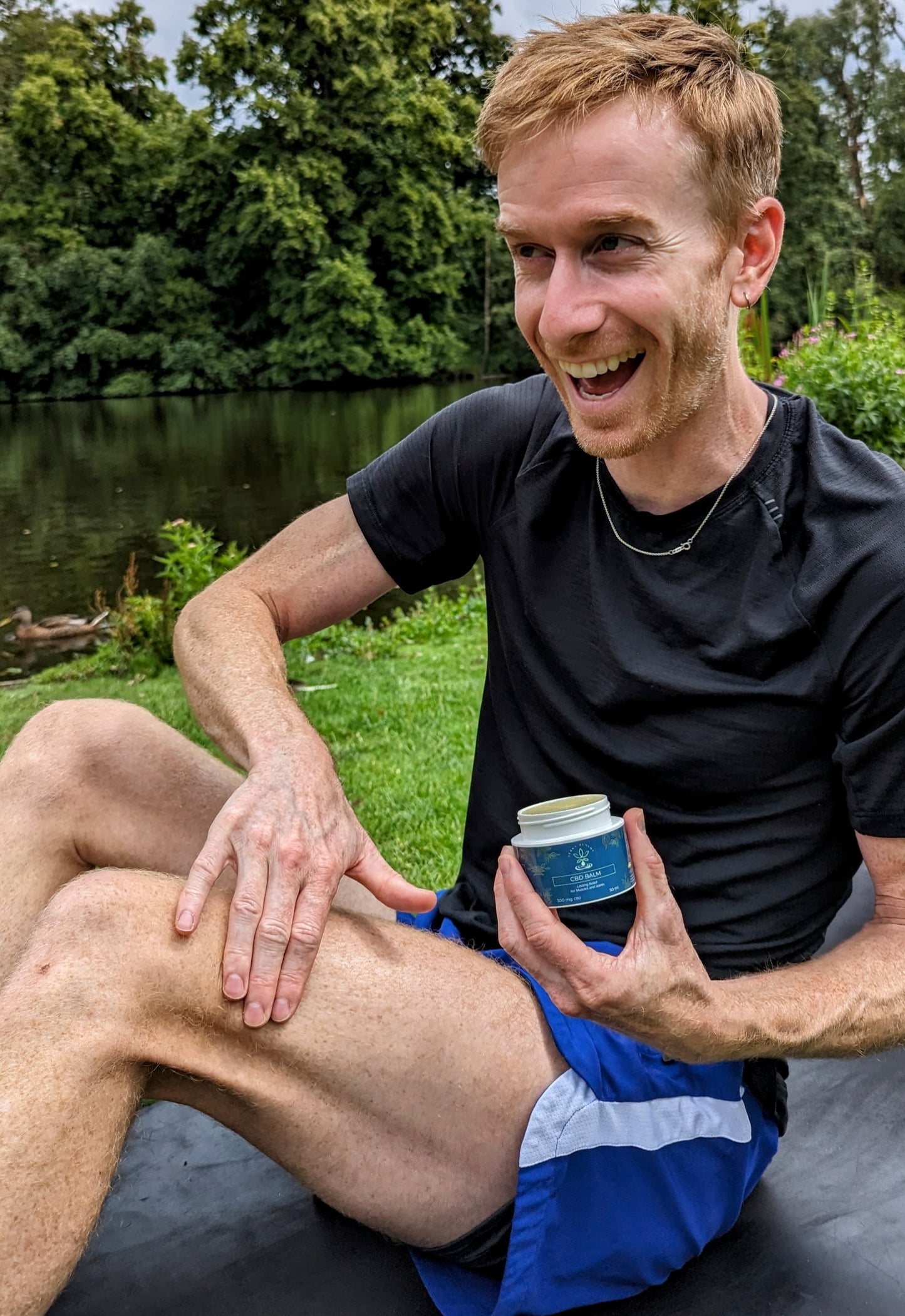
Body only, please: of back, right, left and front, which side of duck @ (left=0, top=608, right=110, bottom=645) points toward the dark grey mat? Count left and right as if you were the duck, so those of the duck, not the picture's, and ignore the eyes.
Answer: left

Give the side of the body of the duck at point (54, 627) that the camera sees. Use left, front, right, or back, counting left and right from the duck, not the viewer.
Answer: left

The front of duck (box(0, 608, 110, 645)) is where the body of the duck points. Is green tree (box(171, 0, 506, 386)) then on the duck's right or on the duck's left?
on the duck's right

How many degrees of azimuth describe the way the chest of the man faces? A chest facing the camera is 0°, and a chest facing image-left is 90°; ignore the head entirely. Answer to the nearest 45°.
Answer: approximately 45°
